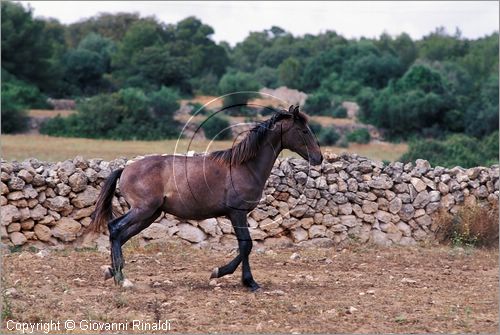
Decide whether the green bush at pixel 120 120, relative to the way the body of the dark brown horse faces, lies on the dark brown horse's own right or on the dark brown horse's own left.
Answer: on the dark brown horse's own left

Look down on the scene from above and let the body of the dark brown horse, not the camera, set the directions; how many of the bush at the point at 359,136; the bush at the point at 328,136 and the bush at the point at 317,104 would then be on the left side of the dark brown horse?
3

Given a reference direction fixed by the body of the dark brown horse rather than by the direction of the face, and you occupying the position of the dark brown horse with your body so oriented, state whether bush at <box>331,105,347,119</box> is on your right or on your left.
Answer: on your left

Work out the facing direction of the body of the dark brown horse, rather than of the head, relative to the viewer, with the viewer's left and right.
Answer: facing to the right of the viewer

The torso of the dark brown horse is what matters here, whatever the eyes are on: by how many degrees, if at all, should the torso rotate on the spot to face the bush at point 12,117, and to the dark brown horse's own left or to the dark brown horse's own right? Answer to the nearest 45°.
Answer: approximately 90° to the dark brown horse's own left

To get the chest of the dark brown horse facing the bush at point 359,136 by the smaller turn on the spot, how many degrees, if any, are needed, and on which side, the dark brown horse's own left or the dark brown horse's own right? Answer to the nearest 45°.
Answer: approximately 90° to the dark brown horse's own left

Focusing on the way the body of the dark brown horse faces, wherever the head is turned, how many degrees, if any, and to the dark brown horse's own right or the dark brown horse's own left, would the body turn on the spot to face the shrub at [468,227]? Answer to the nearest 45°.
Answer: approximately 45° to the dark brown horse's own left

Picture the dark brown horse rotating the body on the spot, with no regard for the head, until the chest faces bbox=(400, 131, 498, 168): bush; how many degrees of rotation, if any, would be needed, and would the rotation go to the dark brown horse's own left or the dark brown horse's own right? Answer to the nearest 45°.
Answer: approximately 45° to the dark brown horse's own left

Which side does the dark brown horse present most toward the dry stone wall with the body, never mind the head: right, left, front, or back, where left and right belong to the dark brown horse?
left

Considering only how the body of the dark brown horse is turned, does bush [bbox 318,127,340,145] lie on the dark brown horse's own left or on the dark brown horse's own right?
on the dark brown horse's own left

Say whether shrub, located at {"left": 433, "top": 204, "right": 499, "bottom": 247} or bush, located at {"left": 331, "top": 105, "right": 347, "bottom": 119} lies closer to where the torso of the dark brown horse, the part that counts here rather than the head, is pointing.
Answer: the shrub
